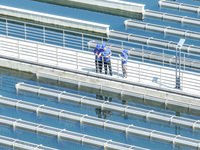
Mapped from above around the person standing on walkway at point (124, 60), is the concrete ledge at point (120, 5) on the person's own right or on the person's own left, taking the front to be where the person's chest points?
on the person's own right
